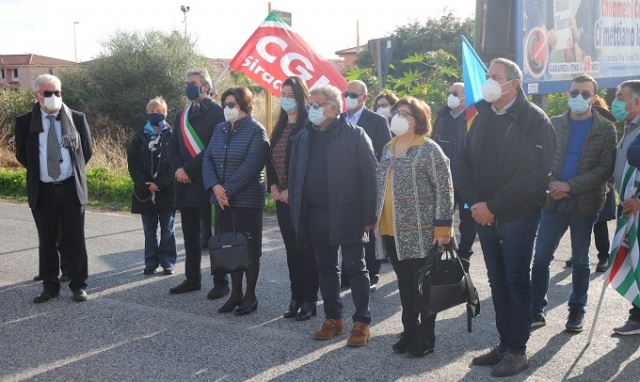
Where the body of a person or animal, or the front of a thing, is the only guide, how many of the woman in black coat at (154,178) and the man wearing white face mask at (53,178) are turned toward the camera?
2

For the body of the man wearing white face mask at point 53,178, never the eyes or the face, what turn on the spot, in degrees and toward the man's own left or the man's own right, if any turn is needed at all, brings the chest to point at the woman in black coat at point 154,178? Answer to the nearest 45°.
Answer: approximately 135° to the man's own left

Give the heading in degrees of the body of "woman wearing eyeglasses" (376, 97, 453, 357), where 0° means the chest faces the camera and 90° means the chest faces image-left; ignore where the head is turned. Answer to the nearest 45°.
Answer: approximately 45°

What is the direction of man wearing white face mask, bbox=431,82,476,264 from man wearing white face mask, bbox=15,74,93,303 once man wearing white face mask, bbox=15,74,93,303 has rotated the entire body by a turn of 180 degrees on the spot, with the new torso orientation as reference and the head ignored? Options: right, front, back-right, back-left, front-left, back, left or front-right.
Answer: right

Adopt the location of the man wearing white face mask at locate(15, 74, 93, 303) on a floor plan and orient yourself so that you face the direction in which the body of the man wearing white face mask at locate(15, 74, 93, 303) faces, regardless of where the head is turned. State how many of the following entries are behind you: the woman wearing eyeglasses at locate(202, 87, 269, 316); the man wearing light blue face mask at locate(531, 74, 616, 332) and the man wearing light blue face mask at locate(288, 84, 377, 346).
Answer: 0

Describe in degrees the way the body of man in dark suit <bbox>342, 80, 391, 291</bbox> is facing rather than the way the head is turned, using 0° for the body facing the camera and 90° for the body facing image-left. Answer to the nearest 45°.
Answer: approximately 45°

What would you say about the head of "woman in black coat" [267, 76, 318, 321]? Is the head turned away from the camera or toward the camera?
toward the camera

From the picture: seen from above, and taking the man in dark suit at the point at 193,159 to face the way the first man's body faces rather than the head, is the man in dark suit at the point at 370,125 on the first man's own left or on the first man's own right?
on the first man's own left

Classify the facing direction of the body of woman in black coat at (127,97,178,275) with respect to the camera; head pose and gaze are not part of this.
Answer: toward the camera

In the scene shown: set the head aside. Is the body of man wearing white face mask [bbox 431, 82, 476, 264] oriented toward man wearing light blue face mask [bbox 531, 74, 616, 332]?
no

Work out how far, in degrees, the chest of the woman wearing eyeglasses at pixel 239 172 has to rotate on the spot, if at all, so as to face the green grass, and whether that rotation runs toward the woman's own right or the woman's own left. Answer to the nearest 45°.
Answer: approximately 135° to the woman's own right

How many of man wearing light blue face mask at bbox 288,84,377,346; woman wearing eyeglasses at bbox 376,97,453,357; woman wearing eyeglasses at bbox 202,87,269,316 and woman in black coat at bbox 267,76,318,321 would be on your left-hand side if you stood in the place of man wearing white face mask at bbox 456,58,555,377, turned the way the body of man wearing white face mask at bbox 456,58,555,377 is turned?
0

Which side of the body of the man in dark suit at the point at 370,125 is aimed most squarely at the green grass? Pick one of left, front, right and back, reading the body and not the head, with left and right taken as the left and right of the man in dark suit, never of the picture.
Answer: right

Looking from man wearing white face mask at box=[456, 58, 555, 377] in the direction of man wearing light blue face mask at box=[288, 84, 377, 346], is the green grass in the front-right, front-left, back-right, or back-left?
front-right

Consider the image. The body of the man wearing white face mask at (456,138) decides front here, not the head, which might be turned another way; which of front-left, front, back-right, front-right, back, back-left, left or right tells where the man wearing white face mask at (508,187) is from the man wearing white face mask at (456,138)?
front-left

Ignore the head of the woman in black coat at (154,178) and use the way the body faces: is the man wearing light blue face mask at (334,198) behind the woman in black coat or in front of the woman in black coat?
in front

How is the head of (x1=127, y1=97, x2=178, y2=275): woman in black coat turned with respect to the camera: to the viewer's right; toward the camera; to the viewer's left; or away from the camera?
toward the camera

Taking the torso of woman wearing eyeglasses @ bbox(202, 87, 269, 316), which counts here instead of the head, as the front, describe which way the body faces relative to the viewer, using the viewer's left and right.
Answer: facing the viewer and to the left of the viewer

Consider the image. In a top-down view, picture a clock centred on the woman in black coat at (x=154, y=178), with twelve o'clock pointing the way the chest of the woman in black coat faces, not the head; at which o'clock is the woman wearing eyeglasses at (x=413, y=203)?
The woman wearing eyeglasses is roughly at 11 o'clock from the woman in black coat.
